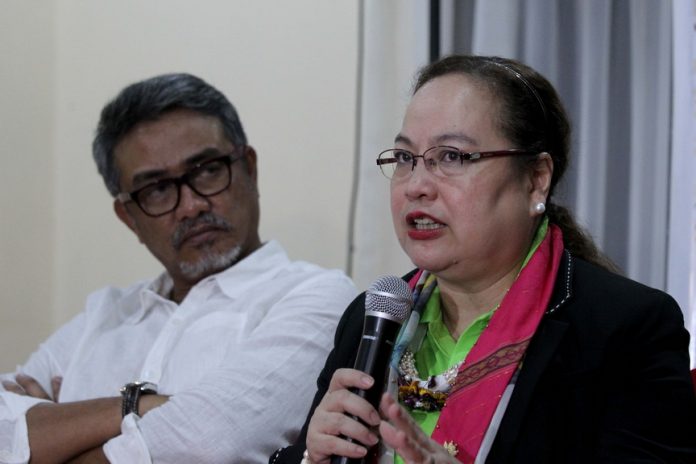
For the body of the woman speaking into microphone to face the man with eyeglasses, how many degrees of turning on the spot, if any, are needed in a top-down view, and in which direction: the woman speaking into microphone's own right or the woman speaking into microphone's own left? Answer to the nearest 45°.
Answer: approximately 90° to the woman speaking into microphone's own right

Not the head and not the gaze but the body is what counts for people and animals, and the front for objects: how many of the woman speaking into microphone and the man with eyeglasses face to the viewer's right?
0

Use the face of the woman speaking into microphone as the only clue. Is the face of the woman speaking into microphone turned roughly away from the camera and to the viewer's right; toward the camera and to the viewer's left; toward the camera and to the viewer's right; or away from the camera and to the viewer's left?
toward the camera and to the viewer's left

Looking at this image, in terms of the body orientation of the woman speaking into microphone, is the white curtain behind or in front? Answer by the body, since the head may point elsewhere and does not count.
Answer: behind

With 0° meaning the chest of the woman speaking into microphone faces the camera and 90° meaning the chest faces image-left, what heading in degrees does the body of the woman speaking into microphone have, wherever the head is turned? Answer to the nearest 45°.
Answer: approximately 45°

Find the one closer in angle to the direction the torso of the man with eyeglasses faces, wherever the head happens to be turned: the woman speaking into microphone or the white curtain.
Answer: the woman speaking into microphone

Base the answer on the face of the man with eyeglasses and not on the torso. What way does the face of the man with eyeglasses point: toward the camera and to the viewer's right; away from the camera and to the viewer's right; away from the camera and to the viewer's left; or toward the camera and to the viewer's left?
toward the camera and to the viewer's right

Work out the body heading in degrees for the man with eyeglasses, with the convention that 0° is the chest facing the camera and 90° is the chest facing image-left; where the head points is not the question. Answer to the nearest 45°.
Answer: approximately 45°

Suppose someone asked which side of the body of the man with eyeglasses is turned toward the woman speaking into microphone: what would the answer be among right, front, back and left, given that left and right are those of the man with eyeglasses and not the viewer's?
left
